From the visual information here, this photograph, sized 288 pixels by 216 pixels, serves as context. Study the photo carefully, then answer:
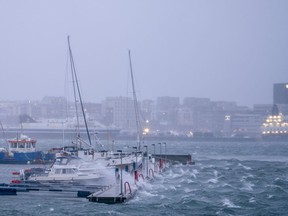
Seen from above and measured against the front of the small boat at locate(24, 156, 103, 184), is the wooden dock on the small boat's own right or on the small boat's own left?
on the small boat's own right
